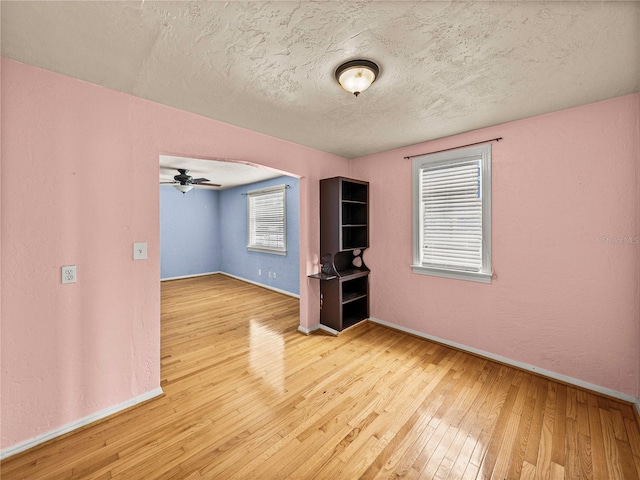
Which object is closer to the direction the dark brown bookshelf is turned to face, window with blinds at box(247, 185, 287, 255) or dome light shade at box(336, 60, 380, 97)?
the dome light shade

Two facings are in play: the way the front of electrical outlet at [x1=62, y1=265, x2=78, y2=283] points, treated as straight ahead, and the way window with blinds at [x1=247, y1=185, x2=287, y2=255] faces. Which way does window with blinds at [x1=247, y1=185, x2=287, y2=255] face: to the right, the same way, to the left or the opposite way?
to the right

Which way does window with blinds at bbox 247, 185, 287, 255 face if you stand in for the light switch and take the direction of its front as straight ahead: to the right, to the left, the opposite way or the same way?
to the right

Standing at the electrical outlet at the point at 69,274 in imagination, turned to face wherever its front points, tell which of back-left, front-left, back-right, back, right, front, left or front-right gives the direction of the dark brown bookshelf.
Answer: left

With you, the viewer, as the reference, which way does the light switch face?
facing the viewer

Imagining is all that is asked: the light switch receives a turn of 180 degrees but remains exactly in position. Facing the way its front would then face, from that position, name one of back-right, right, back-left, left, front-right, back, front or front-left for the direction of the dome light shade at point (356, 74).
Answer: back-right

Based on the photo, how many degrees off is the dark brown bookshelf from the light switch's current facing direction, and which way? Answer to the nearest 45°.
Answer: approximately 90° to its left

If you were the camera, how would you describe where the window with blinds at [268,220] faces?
facing the viewer and to the left of the viewer
